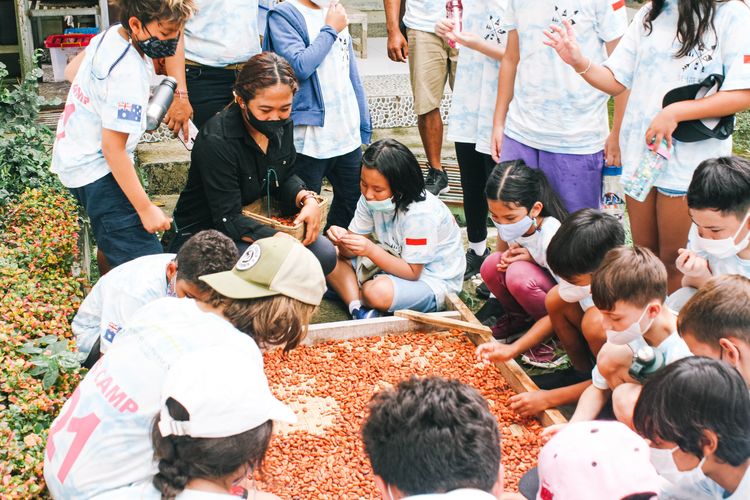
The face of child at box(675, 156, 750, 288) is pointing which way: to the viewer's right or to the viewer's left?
to the viewer's left

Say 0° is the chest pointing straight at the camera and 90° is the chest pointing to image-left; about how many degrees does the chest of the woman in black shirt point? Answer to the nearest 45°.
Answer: approximately 315°

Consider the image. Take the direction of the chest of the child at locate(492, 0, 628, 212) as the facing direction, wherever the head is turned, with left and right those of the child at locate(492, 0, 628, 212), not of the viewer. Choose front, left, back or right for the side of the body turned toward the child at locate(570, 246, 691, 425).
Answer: front

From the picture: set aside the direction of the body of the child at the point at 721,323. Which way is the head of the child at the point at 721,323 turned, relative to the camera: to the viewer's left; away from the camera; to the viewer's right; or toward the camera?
to the viewer's left

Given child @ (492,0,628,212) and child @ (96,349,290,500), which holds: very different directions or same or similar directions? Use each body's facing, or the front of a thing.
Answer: very different directions

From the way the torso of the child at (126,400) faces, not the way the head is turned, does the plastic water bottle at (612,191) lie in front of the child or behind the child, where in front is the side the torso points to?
in front

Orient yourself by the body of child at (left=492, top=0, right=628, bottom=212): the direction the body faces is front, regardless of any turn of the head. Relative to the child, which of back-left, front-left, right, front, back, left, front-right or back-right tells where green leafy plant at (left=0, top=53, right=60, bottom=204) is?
right

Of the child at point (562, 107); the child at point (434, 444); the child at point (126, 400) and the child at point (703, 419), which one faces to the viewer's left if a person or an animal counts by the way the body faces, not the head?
the child at point (703, 419)

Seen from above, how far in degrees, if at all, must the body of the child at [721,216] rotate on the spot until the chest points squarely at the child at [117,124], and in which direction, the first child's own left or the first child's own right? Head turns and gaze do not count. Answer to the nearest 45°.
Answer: approximately 45° to the first child's own right

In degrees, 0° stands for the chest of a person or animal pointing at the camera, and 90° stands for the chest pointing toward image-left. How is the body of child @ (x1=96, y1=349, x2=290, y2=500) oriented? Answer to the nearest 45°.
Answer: approximately 225°

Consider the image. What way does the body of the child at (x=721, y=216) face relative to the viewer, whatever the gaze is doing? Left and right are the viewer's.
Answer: facing the viewer and to the left of the viewer

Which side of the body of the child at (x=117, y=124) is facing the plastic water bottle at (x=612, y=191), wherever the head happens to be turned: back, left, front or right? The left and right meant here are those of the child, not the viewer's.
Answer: front

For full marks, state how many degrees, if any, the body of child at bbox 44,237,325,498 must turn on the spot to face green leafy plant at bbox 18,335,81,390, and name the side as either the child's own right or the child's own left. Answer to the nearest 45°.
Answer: approximately 90° to the child's own left

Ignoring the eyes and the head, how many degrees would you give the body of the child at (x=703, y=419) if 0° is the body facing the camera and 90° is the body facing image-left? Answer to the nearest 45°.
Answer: approximately 90°

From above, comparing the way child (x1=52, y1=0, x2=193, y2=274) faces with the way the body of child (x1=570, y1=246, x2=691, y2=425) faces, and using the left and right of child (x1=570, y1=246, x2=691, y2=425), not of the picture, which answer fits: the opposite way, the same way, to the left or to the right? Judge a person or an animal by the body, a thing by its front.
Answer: the opposite way

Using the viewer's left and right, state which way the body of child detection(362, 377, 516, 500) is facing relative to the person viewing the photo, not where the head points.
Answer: facing away from the viewer

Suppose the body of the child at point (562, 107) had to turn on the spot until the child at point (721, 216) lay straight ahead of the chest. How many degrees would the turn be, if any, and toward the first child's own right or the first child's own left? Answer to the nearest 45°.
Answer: approximately 45° to the first child's own left
